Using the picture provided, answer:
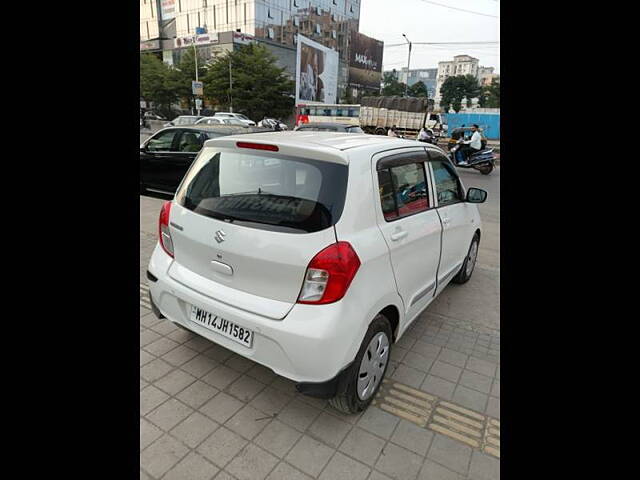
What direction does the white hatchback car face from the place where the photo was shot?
facing away from the viewer and to the right of the viewer

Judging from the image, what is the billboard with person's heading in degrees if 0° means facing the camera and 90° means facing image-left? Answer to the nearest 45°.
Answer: approximately 315°

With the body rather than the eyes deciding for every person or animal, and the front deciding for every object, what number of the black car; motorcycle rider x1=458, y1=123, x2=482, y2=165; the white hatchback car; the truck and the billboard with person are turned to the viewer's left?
2

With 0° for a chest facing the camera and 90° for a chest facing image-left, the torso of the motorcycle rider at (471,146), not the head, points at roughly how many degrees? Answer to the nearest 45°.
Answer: approximately 90°

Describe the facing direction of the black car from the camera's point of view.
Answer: facing to the left of the viewer

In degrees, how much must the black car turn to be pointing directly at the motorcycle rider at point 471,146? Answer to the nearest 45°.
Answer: approximately 135° to its right

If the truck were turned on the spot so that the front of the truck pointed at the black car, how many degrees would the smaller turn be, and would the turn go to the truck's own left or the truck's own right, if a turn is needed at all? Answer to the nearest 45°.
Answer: approximately 90° to the truck's own right

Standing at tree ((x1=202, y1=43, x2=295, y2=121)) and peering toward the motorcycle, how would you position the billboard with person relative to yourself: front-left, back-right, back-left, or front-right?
front-left

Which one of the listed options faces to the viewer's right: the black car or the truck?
the truck

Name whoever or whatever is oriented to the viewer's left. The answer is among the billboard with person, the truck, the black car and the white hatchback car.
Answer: the black car

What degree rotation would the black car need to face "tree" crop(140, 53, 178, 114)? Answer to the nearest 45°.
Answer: approximately 90° to its right

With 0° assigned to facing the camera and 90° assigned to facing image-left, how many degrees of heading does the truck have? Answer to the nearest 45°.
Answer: approximately 270°
